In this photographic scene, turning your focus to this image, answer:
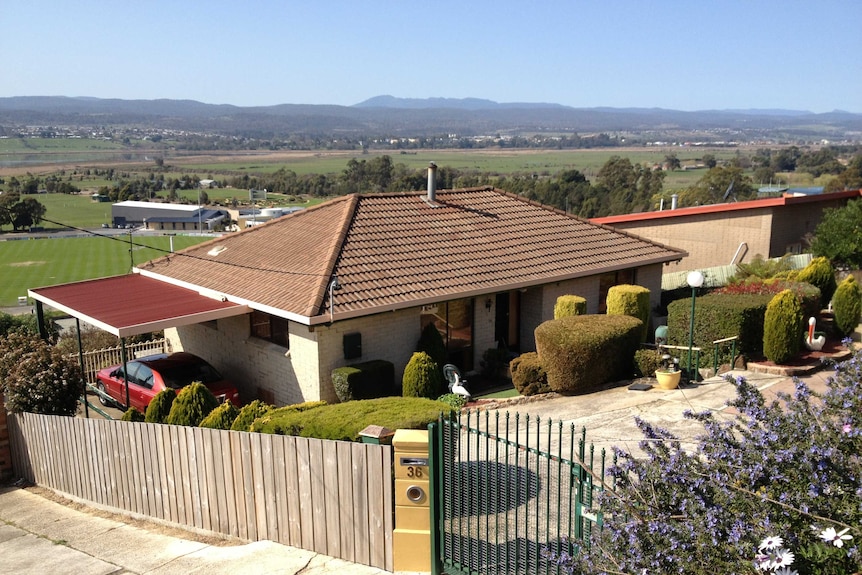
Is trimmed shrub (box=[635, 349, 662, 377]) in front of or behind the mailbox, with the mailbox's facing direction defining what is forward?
behind

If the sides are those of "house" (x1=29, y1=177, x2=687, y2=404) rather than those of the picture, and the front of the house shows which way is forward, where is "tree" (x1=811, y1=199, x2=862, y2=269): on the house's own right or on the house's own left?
on the house's own left

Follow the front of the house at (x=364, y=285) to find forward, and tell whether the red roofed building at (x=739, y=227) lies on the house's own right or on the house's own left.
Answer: on the house's own left

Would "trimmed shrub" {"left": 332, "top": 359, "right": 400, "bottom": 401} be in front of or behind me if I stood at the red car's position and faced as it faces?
behind

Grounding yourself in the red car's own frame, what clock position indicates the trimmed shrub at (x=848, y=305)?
The trimmed shrub is roughly at 5 o'clock from the red car.

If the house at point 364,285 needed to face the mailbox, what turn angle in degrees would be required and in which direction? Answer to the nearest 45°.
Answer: approximately 45° to its right

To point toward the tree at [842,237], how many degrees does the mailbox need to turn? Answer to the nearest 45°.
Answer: approximately 135° to its left

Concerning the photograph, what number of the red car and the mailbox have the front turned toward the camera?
1

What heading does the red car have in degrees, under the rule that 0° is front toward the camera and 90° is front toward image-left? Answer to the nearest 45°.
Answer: approximately 135°

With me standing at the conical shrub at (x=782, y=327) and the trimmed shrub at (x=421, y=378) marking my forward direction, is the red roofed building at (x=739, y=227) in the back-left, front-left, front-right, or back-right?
back-right
